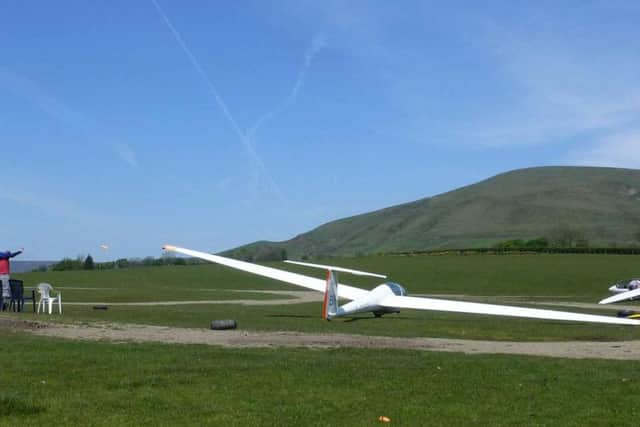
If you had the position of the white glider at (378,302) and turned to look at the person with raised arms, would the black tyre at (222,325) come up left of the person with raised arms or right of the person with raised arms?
left

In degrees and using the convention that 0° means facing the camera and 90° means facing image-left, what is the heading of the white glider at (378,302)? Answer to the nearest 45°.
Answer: approximately 225°

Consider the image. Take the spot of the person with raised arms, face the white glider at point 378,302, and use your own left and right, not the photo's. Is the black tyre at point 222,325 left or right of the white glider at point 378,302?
right

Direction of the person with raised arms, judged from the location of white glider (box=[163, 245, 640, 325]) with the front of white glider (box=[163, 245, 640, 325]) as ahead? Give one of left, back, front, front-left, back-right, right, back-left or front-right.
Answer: back-left

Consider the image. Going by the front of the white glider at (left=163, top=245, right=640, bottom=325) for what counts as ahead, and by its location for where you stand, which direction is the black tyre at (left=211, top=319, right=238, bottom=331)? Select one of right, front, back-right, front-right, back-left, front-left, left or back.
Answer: back
